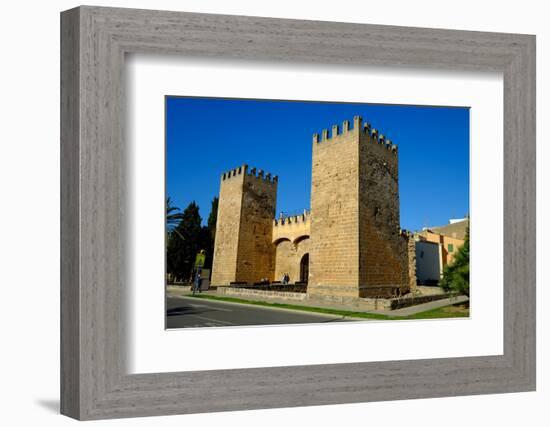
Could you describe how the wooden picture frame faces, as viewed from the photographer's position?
facing the viewer and to the right of the viewer
